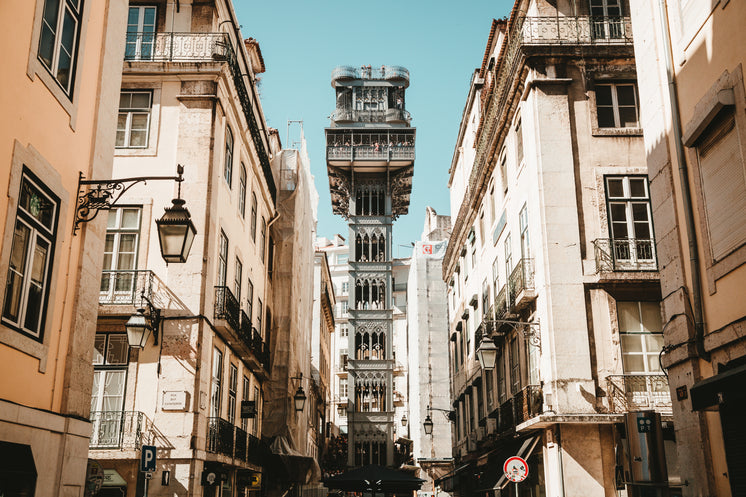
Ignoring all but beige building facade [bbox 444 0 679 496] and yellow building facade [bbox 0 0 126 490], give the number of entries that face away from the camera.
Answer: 0

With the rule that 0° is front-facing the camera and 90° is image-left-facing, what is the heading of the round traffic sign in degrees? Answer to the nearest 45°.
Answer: approximately 0°

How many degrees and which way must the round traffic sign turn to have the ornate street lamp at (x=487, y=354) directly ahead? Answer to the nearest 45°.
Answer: approximately 180°

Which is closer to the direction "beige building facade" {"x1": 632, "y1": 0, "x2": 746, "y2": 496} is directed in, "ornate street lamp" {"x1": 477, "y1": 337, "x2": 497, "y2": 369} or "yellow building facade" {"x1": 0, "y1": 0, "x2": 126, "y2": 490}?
the yellow building facade

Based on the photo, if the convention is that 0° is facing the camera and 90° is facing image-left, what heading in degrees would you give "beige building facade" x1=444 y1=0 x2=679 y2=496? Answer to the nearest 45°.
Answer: approximately 45°

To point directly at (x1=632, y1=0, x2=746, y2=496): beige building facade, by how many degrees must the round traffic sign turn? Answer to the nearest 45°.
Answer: approximately 45° to its left

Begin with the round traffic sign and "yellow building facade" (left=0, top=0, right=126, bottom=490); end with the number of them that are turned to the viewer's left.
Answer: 0

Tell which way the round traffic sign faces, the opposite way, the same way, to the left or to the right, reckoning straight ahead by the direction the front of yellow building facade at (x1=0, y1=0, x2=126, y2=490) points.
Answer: to the right

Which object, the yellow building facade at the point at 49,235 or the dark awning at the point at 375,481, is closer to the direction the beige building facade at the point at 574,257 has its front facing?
the yellow building facade

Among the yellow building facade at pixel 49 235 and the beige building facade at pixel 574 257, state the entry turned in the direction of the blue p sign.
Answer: the beige building facade

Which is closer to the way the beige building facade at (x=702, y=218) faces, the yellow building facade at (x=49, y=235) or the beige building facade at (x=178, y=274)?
the yellow building facade

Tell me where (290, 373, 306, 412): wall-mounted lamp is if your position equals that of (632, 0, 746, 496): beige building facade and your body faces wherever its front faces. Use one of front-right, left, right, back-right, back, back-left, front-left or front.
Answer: right
